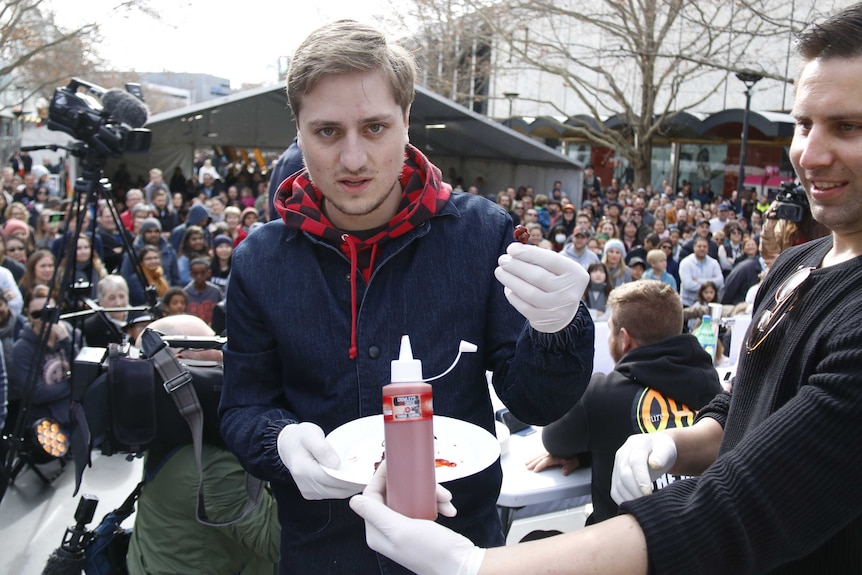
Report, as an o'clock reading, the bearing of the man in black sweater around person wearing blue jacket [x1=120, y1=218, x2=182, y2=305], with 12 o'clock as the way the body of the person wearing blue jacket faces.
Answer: The man in black sweater is roughly at 12 o'clock from the person wearing blue jacket.

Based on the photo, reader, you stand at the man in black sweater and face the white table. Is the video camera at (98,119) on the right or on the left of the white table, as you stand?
left

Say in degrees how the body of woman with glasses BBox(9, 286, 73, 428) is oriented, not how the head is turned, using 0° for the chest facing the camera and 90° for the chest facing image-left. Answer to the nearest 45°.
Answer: approximately 315°

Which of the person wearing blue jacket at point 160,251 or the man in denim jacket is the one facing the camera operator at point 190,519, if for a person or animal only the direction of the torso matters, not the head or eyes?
the person wearing blue jacket

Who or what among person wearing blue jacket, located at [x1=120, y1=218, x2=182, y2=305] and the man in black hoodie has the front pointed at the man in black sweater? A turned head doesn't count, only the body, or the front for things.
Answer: the person wearing blue jacket

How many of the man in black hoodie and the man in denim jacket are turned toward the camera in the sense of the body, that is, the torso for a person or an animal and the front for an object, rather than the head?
1

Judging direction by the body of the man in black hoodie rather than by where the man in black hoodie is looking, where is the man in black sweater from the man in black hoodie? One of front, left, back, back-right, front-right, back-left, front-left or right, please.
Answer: back-left

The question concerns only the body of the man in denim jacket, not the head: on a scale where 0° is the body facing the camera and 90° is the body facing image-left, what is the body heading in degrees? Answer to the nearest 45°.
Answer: approximately 0°

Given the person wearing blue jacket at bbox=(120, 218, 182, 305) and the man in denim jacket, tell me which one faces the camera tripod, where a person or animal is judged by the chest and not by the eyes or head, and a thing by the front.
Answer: the person wearing blue jacket

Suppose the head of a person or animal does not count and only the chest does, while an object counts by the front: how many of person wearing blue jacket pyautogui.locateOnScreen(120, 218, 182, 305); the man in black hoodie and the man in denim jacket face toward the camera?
2

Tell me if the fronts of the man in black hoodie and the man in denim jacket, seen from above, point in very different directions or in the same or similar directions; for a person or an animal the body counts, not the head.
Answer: very different directions

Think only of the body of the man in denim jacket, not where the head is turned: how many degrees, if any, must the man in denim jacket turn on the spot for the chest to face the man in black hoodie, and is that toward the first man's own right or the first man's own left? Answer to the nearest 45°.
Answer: approximately 135° to the first man's own left
